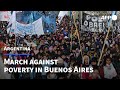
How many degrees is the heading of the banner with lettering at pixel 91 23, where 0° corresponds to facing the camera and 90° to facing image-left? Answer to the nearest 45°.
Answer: approximately 0°

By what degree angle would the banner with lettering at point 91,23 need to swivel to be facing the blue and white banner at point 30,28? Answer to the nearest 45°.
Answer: approximately 90° to its right

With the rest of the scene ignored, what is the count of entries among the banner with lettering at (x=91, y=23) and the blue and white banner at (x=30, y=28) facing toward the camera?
2

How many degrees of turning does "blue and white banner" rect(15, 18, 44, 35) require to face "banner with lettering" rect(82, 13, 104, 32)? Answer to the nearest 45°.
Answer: approximately 90° to its left

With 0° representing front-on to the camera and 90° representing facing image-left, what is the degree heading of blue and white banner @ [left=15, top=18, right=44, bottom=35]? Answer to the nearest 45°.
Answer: approximately 0°
